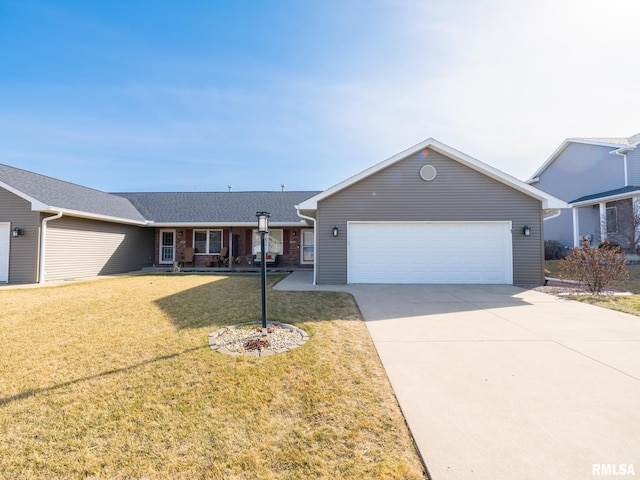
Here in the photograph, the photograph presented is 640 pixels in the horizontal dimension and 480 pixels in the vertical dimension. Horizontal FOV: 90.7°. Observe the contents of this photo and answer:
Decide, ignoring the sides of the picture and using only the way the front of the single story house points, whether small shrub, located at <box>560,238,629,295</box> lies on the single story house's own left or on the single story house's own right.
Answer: on the single story house's own left

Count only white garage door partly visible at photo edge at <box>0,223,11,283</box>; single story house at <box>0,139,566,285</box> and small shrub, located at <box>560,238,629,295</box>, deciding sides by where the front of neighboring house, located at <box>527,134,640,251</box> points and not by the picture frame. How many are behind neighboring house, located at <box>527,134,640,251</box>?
0

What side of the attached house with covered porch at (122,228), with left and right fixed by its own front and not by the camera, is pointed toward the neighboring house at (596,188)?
left

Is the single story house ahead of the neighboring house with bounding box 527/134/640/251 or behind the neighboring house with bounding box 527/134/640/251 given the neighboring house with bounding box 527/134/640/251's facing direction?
ahead

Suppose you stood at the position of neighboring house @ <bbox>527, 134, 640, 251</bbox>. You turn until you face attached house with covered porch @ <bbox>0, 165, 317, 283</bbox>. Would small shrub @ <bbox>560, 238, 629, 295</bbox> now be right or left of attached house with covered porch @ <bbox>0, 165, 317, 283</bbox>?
left

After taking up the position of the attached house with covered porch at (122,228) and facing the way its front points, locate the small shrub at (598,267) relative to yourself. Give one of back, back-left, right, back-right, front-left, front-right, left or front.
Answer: front-left

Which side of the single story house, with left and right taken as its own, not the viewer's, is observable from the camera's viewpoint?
front
